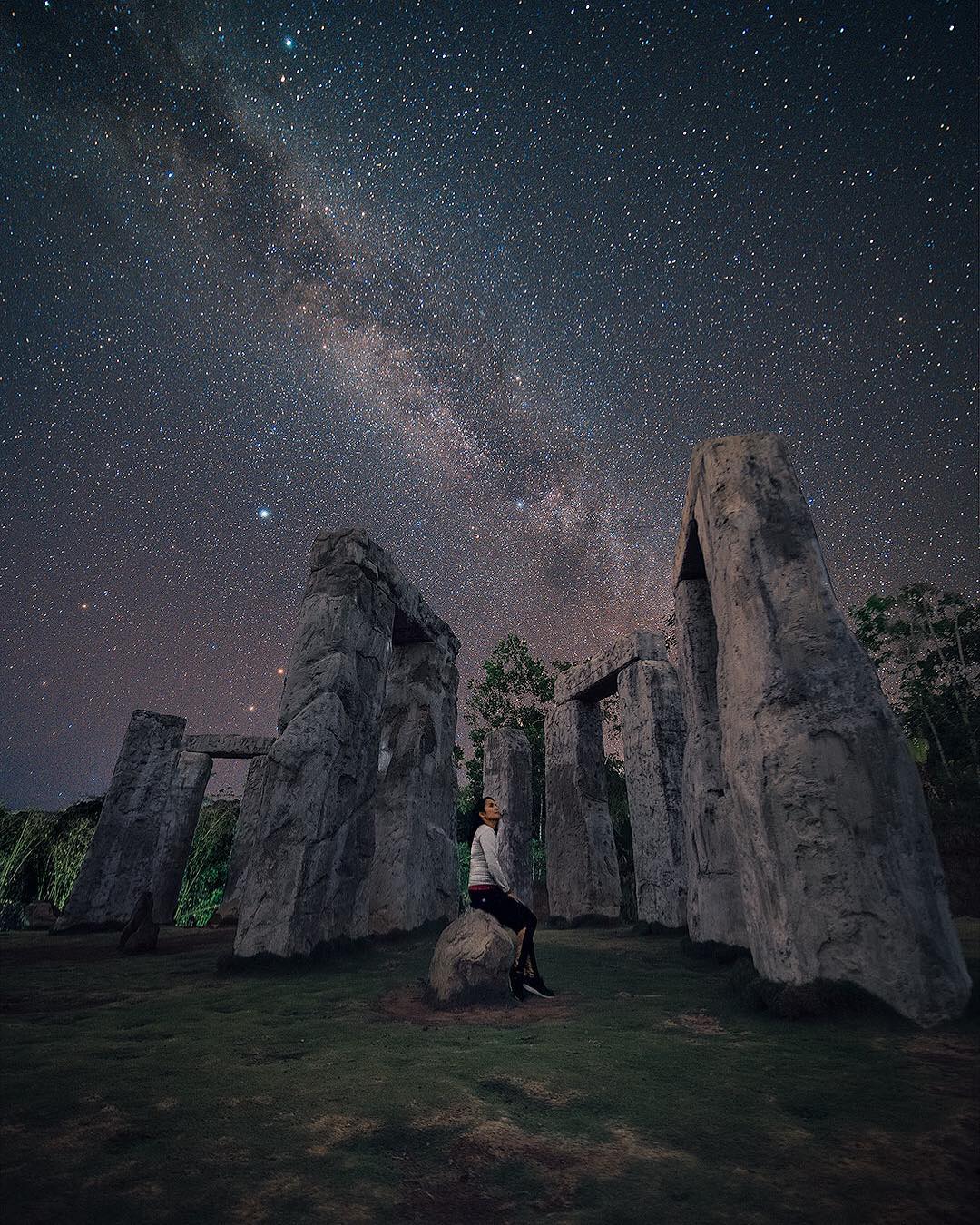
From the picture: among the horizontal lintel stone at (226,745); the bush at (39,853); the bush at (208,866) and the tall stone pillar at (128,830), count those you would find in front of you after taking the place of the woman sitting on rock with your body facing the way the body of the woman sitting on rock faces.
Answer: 0

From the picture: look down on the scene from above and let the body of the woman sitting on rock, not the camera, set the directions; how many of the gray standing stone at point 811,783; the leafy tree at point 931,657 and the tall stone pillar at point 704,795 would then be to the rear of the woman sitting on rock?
0

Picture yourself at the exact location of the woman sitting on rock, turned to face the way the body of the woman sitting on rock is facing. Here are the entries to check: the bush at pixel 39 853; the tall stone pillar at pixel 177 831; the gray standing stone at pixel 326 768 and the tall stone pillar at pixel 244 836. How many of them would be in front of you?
0

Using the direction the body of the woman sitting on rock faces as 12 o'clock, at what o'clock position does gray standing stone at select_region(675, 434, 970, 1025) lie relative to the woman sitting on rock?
The gray standing stone is roughly at 1 o'clock from the woman sitting on rock.

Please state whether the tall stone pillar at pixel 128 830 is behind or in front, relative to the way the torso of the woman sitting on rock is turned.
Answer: behind

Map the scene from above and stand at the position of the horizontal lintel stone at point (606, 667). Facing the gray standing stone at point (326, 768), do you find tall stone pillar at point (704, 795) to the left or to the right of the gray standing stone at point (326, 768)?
left

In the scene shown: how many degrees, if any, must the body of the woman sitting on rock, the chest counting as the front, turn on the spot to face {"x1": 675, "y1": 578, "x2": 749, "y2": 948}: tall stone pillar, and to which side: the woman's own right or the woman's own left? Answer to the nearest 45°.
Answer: approximately 45° to the woman's own left

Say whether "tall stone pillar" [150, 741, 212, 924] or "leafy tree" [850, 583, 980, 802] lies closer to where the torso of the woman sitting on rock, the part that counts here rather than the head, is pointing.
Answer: the leafy tree

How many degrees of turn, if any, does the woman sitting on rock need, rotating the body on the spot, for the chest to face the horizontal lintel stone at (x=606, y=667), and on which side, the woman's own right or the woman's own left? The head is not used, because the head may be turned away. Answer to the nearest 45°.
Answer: approximately 90° to the woman's own left

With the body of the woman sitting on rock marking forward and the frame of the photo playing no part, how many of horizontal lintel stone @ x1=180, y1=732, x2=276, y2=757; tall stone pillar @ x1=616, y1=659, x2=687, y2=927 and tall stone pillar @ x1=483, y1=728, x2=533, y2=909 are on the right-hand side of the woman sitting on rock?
0

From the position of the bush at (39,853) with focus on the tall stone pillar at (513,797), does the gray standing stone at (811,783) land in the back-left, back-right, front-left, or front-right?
front-right

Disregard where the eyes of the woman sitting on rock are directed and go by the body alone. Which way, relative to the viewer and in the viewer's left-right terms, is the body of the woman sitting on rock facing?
facing to the right of the viewer

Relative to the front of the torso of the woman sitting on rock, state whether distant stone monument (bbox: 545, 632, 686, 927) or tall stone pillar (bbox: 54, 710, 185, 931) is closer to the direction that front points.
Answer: the distant stone monument

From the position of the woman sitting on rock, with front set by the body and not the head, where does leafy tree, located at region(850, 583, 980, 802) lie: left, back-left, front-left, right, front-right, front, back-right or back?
front-left
